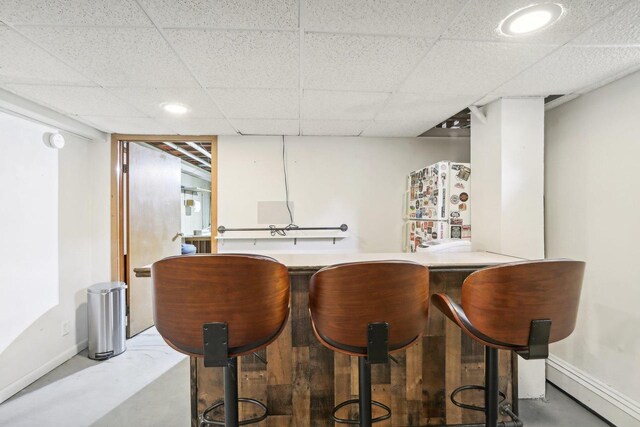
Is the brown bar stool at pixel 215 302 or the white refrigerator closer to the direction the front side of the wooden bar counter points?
the brown bar stool

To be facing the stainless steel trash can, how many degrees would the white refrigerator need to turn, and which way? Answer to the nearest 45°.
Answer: approximately 45° to its right

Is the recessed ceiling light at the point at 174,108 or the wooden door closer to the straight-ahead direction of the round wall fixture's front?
the recessed ceiling light

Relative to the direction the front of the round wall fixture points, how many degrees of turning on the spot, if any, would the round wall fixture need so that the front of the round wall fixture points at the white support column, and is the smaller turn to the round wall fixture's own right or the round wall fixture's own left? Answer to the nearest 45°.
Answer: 0° — it already faces it

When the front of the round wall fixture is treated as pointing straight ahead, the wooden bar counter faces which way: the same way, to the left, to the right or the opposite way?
to the right

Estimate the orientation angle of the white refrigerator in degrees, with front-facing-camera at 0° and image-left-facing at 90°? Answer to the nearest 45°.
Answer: approximately 45°

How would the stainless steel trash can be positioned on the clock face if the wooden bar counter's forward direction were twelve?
The stainless steel trash can is roughly at 4 o'clock from the wooden bar counter.

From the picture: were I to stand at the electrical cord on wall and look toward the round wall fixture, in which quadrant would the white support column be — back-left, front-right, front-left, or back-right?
back-left

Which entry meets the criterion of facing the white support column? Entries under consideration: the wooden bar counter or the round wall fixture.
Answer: the round wall fixture
